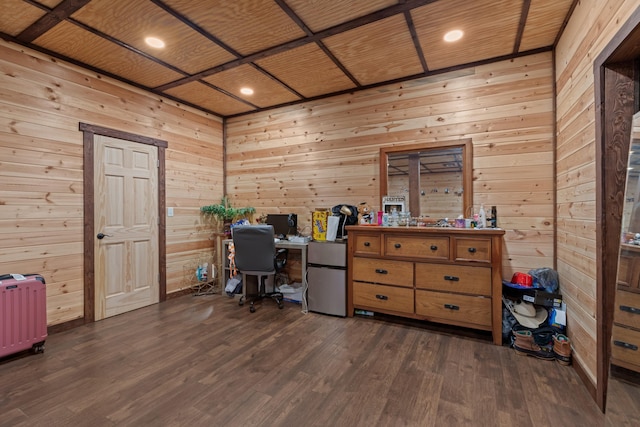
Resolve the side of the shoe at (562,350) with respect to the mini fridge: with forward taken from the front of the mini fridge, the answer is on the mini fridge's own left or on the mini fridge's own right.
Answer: on the mini fridge's own left

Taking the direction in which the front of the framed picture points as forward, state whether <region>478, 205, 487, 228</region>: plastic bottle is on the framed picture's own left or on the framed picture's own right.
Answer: on the framed picture's own left

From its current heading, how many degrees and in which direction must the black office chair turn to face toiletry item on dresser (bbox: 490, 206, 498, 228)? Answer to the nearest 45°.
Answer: approximately 45° to its right

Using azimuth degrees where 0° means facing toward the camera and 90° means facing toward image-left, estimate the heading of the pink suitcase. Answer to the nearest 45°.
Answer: approximately 315°

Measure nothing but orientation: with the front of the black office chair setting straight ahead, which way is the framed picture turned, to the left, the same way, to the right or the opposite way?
the opposite way

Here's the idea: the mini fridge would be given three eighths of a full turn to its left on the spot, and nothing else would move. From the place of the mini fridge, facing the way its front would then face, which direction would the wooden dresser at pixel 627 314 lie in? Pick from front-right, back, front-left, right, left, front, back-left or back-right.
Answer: front-right

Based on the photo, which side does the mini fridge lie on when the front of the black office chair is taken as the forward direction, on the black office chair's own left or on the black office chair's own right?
on the black office chair's own right

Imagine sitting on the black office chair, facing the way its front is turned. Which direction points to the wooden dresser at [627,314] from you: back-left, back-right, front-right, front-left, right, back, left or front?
right

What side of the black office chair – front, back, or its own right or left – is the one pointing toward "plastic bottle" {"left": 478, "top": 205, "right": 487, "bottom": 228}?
right

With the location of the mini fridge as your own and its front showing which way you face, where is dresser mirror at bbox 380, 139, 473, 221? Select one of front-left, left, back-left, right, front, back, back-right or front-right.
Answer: back-left

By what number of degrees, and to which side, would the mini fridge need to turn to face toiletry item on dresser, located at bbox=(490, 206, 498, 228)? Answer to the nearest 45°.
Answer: approximately 135° to its left

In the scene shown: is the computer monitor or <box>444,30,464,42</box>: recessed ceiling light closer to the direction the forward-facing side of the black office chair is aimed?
the computer monitor

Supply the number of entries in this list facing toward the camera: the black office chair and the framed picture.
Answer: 1

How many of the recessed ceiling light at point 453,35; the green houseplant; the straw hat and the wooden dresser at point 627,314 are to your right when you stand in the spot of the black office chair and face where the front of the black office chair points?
3

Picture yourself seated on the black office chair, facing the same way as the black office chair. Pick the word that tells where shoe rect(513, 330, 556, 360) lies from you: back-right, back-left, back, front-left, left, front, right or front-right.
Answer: right
